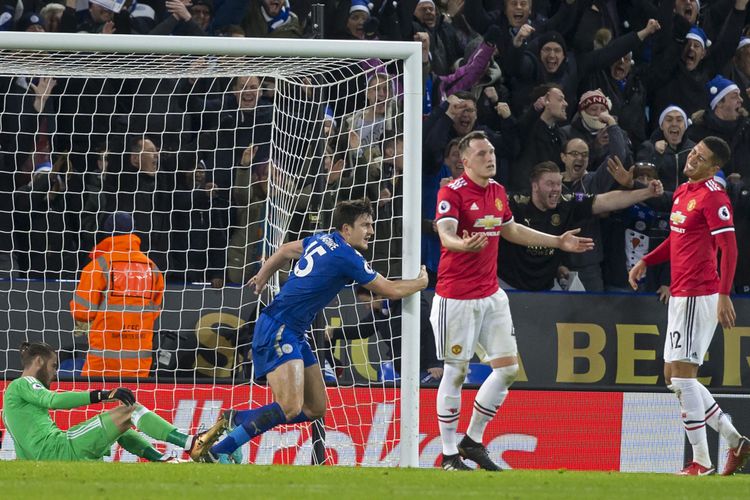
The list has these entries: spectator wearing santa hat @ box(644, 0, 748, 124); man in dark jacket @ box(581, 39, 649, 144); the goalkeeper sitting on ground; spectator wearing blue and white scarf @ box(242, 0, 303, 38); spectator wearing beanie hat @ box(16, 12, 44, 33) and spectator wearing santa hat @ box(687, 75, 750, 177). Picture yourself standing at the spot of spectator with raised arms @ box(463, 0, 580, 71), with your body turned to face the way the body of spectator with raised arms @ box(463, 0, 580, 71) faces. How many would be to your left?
3

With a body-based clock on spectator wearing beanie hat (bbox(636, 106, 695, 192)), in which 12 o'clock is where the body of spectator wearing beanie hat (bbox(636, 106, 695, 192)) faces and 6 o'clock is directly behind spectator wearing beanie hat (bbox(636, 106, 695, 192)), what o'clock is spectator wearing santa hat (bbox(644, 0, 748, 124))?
spectator wearing santa hat (bbox(644, 0, 748, 124)) is roughly at 6 o'clock from spectator wearing beanie hat (bbox(636, 106, 695, 192)).

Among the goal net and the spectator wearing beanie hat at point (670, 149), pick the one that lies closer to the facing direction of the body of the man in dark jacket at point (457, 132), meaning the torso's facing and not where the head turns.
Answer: the goal net

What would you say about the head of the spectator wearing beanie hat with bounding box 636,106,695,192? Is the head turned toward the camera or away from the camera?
toward the camera

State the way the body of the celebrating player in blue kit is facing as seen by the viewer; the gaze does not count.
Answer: to the viewer's right

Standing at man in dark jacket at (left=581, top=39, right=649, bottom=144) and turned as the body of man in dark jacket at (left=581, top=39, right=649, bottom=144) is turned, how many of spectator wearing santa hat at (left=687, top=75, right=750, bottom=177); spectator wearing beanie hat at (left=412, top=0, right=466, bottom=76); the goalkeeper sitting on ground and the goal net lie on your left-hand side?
1

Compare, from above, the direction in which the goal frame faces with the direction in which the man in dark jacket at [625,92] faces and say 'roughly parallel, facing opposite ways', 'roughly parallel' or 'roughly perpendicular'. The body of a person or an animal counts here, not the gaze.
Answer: roughly parallel

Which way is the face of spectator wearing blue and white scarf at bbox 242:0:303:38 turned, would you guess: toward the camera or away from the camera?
toward the camera

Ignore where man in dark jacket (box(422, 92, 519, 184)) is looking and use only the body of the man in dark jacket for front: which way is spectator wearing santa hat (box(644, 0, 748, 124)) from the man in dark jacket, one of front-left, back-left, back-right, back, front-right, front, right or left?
back-left

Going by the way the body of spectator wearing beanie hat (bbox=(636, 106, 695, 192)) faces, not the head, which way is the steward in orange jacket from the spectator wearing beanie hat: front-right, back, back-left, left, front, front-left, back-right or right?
front-right

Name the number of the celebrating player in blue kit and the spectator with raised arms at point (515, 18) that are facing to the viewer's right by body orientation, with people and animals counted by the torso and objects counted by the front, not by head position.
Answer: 1

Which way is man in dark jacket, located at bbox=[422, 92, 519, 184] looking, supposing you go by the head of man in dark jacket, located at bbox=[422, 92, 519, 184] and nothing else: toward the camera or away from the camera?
toward the camera

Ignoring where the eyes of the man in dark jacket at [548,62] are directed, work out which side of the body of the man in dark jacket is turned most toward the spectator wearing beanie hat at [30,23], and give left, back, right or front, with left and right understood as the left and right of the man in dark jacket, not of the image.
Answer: right

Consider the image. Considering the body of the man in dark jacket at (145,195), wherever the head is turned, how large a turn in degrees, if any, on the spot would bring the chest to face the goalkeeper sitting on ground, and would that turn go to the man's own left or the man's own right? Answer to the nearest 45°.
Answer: approximately 45° to the man's own right

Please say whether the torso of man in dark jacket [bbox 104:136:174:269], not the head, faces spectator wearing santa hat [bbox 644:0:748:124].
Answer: no

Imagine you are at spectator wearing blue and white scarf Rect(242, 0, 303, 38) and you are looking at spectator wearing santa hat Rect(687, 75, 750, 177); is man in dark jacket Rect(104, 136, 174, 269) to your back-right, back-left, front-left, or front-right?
back-right

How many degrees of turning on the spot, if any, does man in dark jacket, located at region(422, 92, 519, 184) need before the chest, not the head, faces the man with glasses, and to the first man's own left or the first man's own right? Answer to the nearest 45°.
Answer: approximately 90° to the first man's own left

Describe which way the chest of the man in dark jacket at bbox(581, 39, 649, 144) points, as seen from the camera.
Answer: toward the camera

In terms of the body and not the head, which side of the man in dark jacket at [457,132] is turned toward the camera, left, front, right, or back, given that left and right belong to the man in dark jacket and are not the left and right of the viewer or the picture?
front

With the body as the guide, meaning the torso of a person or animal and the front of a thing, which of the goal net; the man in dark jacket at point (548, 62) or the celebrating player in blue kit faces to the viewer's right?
the celebrating player in blue kit
